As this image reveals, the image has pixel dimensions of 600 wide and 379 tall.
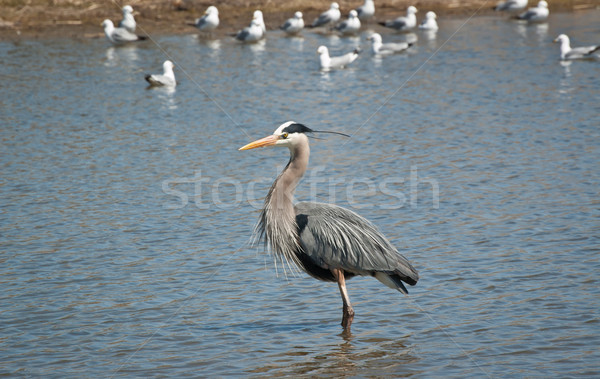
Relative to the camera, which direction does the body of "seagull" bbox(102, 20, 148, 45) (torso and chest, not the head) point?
to the viewer's left

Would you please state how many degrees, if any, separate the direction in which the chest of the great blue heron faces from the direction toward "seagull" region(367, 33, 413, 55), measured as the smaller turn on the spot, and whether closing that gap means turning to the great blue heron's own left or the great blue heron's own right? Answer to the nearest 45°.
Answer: approximately 90° to the great blue heron's own right

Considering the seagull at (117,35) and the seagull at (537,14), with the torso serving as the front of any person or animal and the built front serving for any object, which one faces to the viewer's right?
the seagull at (537,14)

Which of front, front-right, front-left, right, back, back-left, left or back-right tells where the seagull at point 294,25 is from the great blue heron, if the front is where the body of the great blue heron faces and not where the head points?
right

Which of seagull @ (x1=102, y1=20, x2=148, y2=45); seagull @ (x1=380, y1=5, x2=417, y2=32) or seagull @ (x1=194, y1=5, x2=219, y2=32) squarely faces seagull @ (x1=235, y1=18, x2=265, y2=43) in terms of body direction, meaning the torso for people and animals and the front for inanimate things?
seagull @ (x1=194, y1=5, x2=219, y2=32)

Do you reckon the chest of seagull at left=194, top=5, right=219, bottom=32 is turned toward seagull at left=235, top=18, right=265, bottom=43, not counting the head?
yes

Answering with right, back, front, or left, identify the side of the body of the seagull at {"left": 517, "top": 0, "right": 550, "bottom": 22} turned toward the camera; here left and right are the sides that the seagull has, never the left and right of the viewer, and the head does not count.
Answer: right

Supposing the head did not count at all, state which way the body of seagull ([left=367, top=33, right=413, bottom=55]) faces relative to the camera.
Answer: to the viewer's left

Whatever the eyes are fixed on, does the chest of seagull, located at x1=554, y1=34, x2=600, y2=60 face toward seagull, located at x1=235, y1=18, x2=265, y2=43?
yes

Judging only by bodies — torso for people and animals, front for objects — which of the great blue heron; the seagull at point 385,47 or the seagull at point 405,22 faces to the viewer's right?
the seagull at point 405,22

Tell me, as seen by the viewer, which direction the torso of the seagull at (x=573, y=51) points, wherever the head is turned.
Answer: to the viewer's left

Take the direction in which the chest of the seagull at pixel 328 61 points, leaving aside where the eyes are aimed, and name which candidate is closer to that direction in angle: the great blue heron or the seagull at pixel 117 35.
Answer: the seagull

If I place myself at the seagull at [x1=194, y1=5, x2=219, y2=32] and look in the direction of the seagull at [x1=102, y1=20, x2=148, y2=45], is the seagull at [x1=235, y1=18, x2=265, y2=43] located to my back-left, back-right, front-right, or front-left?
back-left

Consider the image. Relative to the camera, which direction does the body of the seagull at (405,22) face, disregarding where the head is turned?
to the viewer's right

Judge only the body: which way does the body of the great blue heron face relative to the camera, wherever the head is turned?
to the viewer's left
